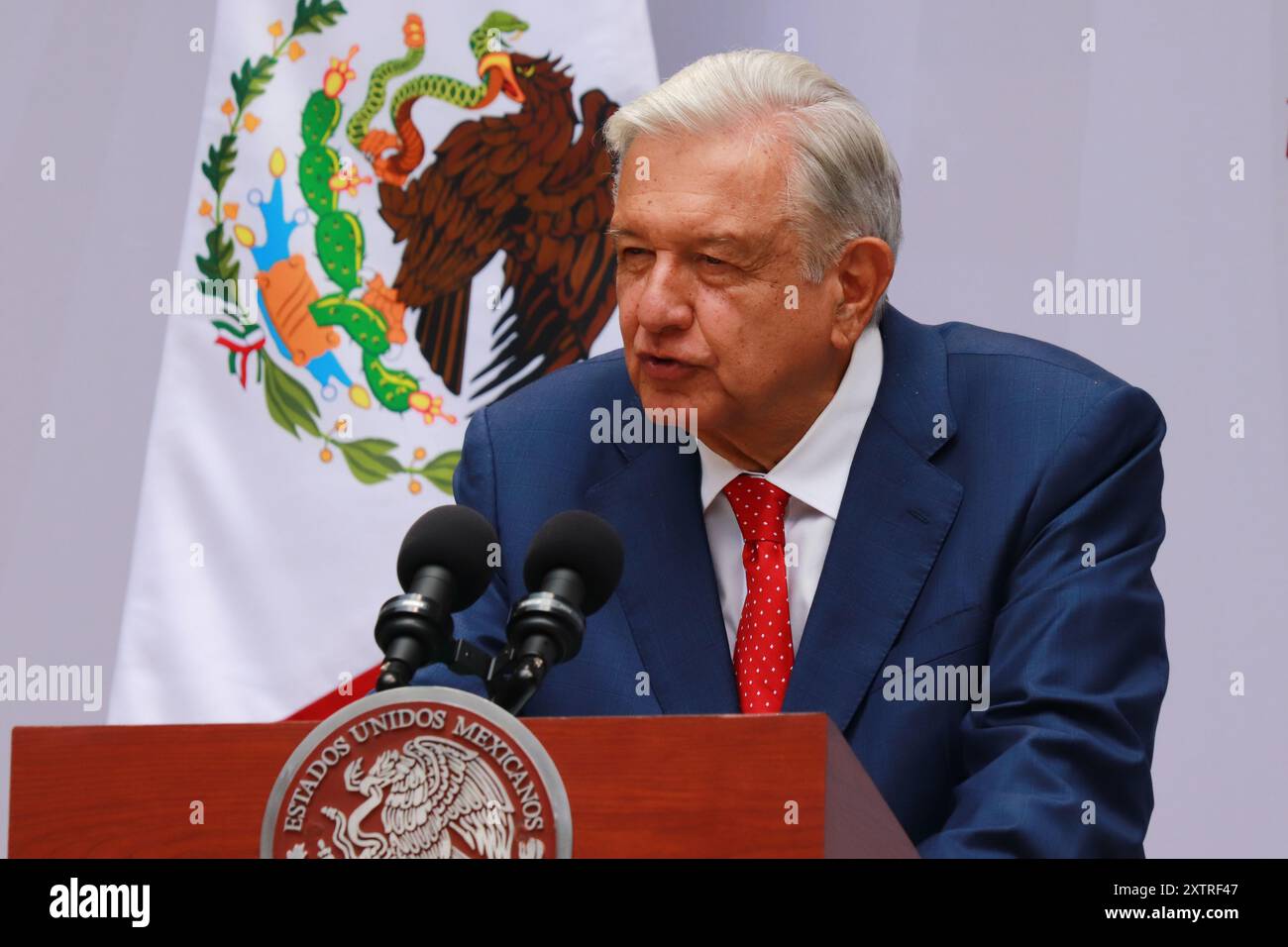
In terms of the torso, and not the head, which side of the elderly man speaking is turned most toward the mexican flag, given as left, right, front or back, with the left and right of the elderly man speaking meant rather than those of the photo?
right

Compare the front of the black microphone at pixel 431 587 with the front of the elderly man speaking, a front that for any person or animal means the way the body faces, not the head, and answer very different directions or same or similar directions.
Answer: very different directions

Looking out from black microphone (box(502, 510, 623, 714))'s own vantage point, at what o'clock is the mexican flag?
The mexican flag is roughly at 10 o'clock from the black microphone.

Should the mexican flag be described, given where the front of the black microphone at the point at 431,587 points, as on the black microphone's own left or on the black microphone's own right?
on the black microphone's own left

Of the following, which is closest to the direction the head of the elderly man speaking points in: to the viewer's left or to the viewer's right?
to the viewer's left

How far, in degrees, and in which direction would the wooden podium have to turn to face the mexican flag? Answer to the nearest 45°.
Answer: approximately 180°

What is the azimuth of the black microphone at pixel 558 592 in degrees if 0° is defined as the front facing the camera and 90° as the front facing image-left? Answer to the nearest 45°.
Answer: approximately 225°

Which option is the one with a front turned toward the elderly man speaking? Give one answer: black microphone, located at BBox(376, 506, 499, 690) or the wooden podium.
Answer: the black microphone

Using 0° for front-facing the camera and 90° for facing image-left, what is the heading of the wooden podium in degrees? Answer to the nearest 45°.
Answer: approximately 0°
